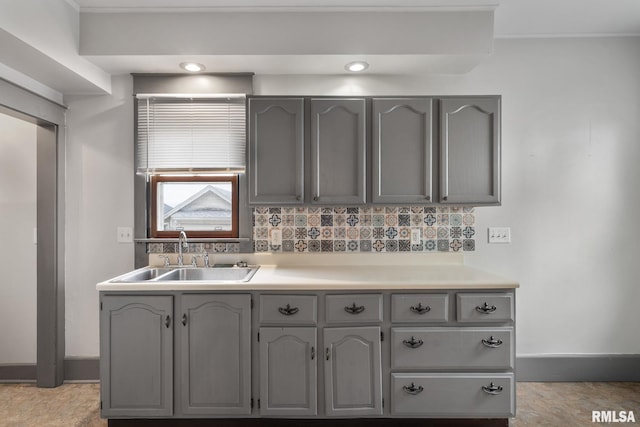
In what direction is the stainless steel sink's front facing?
toward the camera

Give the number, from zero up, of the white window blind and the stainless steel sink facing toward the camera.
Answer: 2

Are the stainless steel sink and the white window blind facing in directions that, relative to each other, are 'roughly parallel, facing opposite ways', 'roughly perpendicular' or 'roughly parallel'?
roughly parallel

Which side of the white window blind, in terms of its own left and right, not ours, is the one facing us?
front
